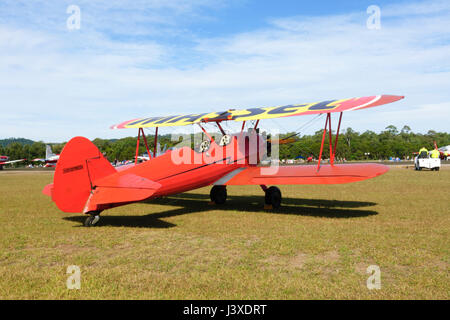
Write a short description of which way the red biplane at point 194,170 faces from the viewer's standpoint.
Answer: facing away from the viewer and to the right of the viewer
